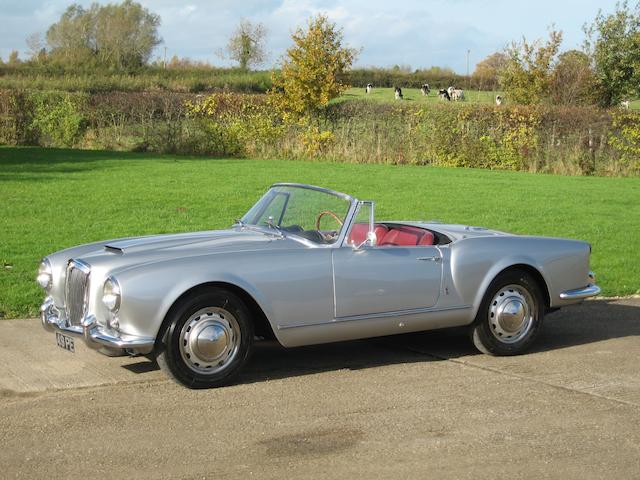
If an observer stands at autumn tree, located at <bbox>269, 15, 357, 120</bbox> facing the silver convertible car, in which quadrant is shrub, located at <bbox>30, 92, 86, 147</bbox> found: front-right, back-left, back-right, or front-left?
front-right

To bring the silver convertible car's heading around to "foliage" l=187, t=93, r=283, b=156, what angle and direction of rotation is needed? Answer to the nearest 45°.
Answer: approximately 135° to its right

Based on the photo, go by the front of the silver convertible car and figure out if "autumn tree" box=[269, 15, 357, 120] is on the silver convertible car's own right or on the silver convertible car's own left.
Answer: on the silver convertible car's own right

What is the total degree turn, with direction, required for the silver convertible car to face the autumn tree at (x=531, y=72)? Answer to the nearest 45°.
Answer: approximately 135° to its right

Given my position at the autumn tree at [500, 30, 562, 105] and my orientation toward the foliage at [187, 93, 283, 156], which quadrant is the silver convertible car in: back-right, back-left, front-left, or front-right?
front-left

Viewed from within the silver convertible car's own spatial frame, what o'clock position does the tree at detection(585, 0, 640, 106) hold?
The tree is roughly at 5 o'clock from the silver convertible car.

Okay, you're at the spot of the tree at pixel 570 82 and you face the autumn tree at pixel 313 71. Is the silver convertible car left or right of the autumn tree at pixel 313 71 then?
left

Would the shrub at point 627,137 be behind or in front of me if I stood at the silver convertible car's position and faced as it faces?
behind
